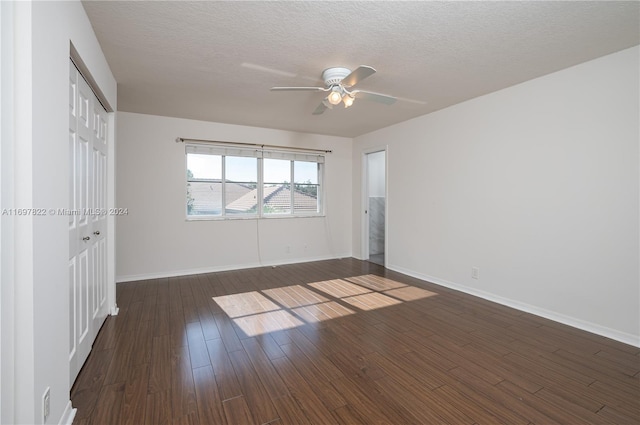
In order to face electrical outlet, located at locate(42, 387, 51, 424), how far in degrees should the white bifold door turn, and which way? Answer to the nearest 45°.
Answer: approximately 90° to its right

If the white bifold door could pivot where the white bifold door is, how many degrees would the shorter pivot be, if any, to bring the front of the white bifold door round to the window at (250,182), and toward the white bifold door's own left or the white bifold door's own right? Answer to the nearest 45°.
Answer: approximately 45° to the white bifold door's own left

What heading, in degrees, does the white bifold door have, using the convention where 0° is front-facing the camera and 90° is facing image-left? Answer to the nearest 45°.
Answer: approximately 270°

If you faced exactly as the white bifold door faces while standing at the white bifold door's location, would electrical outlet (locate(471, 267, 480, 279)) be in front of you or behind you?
in front

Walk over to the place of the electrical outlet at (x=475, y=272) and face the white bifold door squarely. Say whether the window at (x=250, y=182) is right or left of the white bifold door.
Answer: right

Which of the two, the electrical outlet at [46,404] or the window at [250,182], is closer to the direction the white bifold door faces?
the window
